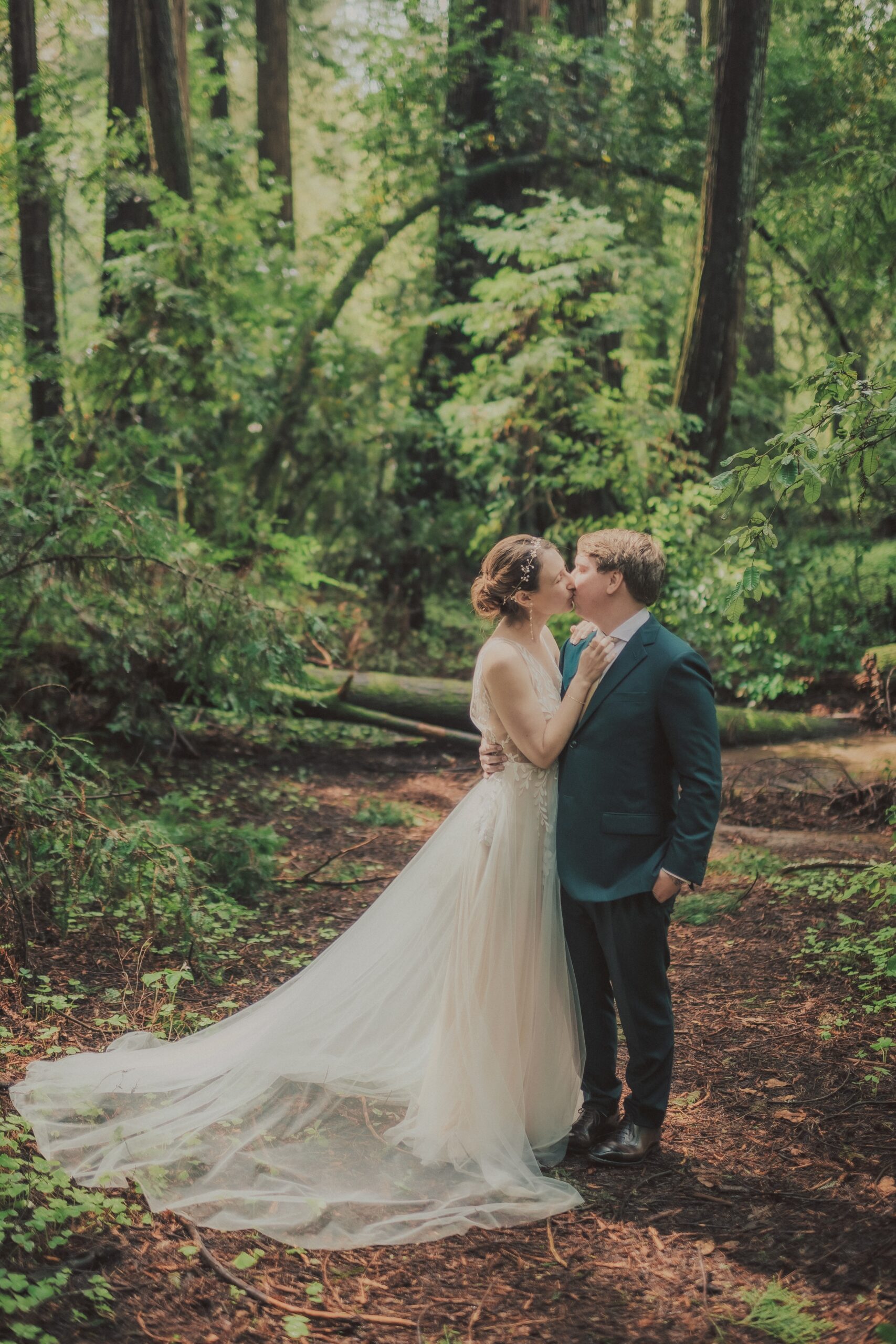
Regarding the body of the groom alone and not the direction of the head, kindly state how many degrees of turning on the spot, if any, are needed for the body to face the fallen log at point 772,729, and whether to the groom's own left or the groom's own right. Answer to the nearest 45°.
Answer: approximately 135° to the groom's own right

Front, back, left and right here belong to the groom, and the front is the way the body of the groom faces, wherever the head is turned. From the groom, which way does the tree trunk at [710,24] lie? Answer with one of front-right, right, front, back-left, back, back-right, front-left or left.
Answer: back-right

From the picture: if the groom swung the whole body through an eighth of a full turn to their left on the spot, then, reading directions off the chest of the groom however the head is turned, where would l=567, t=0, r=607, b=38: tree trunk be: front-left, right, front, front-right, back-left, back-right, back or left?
back

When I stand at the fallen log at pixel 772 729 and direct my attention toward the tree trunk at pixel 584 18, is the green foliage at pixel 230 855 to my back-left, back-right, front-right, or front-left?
back-left

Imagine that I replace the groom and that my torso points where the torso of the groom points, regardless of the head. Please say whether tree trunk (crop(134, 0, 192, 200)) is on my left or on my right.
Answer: on my right

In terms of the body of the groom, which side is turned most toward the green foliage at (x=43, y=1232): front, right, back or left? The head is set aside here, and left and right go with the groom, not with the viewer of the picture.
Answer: front

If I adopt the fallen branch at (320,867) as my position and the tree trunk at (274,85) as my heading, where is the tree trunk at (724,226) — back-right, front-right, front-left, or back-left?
front-right

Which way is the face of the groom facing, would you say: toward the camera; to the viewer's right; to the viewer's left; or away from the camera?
to the viewer's left

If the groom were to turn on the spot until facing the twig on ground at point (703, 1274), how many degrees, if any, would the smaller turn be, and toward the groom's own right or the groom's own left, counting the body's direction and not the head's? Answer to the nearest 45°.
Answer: approximately 45° to the groom's own left

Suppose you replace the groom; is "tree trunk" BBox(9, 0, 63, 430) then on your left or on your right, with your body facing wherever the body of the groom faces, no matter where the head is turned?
on your right

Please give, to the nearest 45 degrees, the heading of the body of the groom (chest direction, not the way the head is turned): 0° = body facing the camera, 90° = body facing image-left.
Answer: approximately 45°
